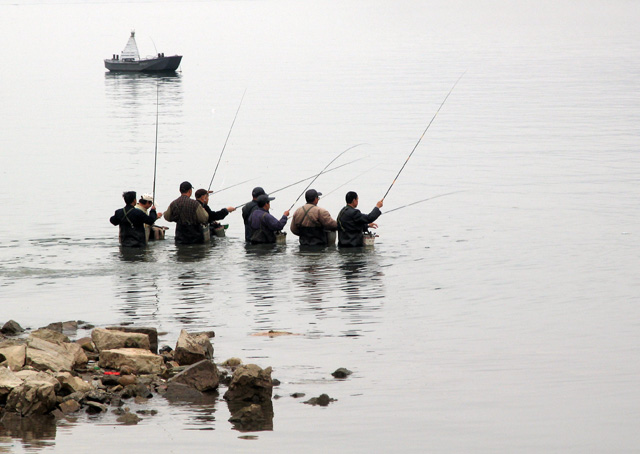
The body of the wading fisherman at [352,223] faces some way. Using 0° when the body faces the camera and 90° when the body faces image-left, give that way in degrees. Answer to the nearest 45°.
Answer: approximately 225°

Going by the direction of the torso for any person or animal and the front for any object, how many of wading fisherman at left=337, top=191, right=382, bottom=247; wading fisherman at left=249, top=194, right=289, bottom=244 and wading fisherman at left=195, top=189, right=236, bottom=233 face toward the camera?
0

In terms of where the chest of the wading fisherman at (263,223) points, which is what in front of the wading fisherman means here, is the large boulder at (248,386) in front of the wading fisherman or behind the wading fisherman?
behind

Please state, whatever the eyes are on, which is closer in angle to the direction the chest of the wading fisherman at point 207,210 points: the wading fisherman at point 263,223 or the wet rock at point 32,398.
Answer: the wading fisherman
